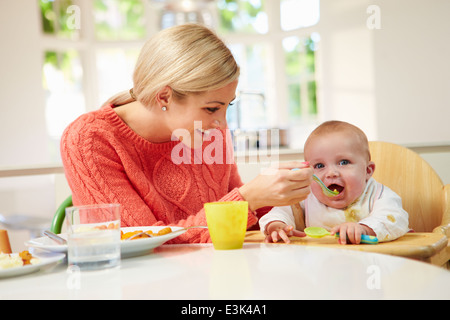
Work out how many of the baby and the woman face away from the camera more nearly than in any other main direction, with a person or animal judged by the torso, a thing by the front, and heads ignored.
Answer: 0

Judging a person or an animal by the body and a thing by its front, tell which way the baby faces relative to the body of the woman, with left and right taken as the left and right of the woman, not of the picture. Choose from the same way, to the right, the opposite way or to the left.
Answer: to the right

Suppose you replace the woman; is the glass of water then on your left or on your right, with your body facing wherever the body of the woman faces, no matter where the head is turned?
on your right

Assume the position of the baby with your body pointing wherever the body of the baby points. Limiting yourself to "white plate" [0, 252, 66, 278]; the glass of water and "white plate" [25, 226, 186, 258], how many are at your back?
0

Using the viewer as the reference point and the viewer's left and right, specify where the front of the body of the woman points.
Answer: facing the viewer and to the right of the viewer

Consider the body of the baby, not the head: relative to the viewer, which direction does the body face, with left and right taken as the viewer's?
facing the viewer and to the left of the viewer

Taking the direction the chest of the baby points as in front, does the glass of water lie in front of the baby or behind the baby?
in front

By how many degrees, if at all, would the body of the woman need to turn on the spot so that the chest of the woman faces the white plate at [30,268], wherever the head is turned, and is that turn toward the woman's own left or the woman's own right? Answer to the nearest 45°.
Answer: approximately 45° to the woman's own right

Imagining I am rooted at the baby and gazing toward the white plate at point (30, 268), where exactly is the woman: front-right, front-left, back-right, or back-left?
front-right
